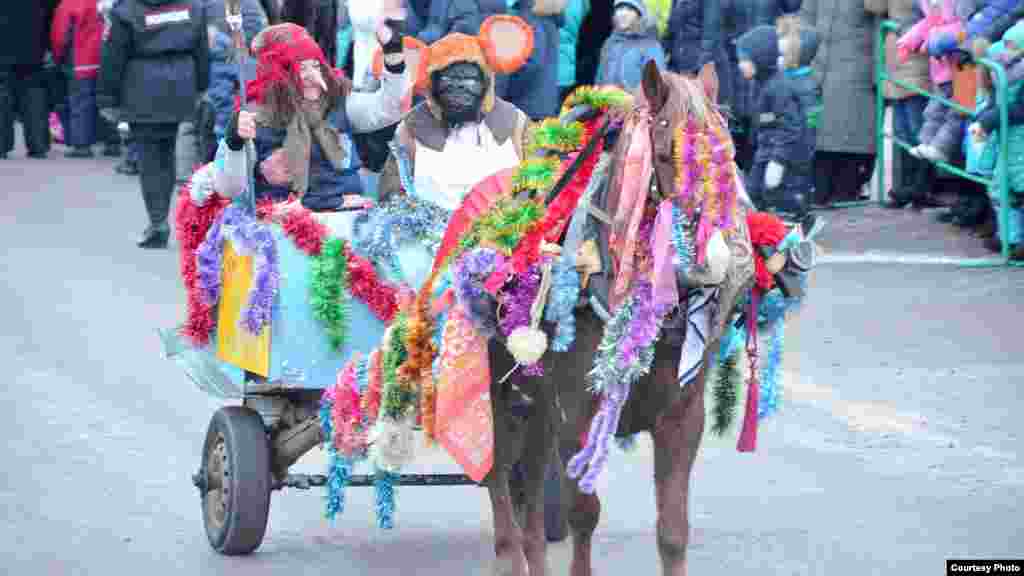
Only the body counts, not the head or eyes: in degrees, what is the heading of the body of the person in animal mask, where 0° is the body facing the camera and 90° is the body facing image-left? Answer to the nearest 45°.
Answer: approximately 0°

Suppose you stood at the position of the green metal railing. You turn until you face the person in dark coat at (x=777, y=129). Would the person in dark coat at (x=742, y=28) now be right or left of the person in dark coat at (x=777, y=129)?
right

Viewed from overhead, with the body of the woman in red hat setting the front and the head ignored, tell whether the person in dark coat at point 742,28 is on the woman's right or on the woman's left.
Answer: on the woman's left

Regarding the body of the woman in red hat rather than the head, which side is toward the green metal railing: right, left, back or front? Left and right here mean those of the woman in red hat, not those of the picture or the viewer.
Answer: left

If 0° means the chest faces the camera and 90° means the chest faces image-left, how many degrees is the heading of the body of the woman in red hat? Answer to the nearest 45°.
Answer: approximately 315°
